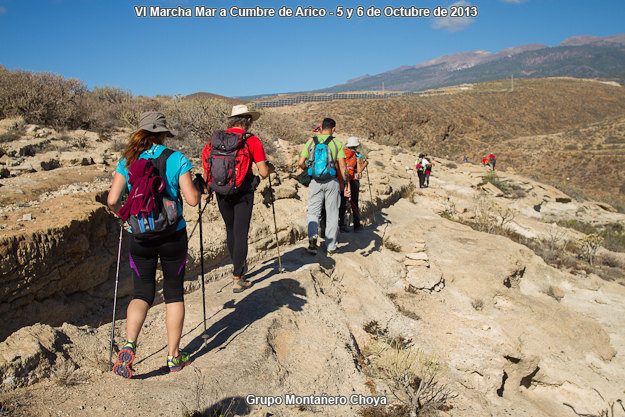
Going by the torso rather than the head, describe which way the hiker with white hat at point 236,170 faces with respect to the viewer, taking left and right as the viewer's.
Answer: facing away from the viewer and to the right of the viewer

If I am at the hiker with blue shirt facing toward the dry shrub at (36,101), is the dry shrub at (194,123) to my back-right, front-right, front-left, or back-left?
front-right

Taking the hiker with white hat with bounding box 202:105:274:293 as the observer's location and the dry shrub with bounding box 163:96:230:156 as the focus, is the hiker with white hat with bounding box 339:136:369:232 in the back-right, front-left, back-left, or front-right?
front-right

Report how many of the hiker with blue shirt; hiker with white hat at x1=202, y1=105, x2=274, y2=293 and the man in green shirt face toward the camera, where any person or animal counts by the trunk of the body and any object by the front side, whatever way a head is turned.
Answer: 0

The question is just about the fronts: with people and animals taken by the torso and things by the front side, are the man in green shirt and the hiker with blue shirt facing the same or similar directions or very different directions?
same or similar directions

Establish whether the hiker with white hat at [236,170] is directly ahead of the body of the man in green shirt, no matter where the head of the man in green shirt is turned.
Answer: no

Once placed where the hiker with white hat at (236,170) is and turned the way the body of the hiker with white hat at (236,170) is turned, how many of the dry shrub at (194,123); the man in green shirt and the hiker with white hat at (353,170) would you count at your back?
0

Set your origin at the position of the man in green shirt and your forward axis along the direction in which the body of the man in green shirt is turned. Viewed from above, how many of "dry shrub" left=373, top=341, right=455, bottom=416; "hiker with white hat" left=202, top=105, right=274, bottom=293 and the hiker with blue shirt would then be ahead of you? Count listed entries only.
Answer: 0

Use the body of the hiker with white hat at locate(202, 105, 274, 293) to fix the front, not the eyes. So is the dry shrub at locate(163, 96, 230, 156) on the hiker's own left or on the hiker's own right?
on the hiker's own left

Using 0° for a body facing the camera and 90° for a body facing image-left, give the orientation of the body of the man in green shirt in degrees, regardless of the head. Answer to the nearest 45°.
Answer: approximately 180°

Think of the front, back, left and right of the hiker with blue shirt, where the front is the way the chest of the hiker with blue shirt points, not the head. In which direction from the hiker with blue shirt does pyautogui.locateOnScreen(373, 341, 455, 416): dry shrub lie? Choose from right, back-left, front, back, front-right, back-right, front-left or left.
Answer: front-right

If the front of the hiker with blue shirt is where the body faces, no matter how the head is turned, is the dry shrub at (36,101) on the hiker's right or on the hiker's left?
on the hiker's left

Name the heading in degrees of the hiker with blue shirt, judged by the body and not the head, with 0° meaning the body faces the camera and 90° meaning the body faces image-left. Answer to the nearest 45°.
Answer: approximately 225°

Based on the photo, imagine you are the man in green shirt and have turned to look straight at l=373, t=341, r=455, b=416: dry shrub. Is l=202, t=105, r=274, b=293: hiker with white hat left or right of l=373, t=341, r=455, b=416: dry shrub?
right
